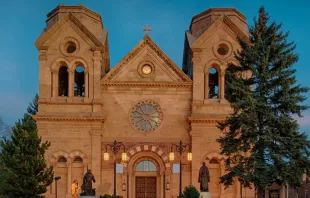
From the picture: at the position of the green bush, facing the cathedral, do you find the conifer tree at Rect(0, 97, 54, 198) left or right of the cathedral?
left

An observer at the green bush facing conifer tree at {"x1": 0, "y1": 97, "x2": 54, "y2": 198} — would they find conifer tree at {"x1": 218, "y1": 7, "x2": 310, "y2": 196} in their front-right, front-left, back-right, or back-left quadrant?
back-right

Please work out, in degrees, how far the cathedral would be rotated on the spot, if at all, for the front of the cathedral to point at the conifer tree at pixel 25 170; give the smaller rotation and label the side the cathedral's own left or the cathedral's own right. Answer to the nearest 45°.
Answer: approximately 45° to the cathedral's own right

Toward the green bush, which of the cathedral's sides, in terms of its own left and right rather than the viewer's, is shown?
front

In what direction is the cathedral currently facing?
toward the camera

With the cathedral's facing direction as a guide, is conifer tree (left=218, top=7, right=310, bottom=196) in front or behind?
in front
